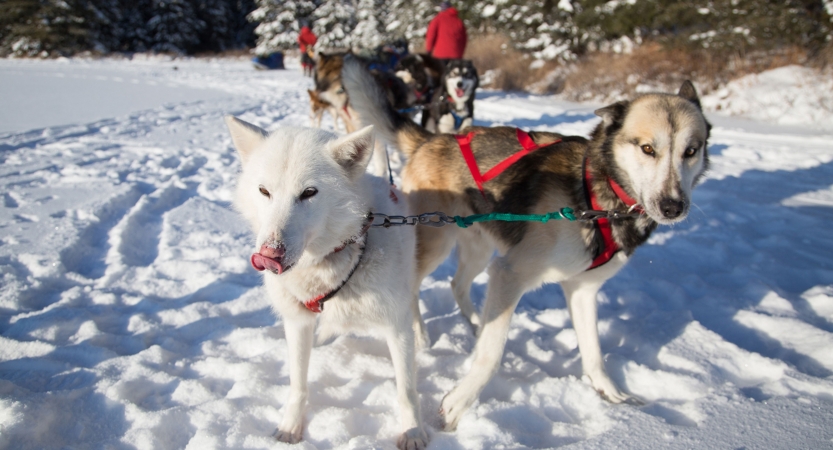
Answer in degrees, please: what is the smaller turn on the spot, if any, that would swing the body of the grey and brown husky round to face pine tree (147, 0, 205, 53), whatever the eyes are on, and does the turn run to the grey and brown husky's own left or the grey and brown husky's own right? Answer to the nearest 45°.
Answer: approximately 180°

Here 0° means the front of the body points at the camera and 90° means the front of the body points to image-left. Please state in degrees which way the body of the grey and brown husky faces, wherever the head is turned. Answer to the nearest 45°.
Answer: approximately 315°

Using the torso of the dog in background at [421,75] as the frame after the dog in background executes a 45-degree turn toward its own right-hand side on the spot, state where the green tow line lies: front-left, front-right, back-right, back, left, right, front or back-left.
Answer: front-left

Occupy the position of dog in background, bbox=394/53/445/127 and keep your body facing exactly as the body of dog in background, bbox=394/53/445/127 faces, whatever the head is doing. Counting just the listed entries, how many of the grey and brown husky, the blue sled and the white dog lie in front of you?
2

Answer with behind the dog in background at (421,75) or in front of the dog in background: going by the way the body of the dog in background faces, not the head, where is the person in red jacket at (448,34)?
behind

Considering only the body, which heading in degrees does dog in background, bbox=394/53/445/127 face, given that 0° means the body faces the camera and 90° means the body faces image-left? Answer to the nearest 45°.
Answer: approximately 0°

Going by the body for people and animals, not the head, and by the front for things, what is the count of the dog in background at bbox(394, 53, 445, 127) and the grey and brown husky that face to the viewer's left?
0

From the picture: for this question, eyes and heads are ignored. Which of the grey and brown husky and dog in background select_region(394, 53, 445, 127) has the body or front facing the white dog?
the dog in background

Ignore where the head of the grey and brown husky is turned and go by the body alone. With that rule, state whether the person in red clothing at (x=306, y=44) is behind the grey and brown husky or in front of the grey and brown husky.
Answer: behind

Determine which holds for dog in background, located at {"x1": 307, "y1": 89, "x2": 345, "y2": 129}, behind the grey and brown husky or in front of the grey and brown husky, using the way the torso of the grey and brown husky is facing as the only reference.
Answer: behind

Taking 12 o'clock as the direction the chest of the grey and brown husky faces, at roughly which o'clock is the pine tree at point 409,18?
The pine tree is roughly at 7 o'clock from the grey and brown husky.
